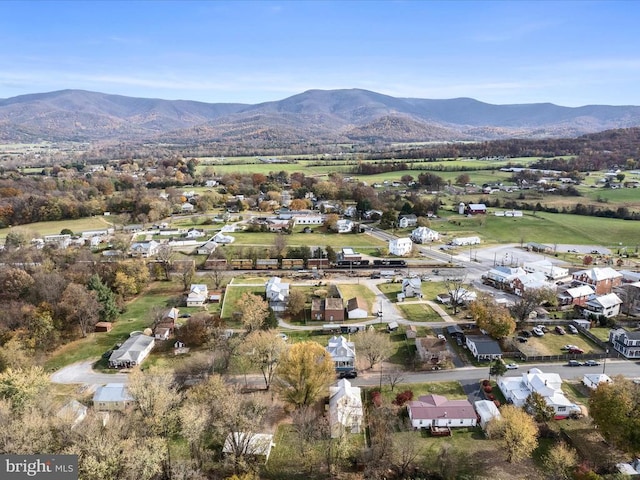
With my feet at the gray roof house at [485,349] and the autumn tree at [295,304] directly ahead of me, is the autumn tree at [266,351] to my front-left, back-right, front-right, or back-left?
front-left

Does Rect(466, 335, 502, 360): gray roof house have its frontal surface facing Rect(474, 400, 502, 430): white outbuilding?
yes

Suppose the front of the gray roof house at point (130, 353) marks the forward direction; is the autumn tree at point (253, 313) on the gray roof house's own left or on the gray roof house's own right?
on the gray roof house's own left

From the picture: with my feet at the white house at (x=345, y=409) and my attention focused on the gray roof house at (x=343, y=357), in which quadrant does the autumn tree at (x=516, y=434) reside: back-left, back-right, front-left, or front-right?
back-right

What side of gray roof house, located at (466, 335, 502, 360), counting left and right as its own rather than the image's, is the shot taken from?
front

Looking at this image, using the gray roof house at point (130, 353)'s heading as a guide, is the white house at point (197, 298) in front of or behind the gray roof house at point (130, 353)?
behind

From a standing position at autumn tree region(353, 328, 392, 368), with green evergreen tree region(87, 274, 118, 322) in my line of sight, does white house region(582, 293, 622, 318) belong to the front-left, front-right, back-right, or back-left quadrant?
back-right

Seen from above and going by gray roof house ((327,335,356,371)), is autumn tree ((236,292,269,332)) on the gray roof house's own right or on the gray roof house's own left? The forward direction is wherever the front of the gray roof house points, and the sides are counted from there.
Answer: on the gray roof house's own right

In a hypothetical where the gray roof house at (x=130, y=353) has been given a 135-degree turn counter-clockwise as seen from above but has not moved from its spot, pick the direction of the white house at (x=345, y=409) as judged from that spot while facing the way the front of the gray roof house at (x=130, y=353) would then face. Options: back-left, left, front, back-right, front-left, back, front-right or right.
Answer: right

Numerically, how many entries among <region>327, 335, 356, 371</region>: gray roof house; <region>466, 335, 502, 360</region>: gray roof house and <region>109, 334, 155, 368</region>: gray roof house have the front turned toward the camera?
3

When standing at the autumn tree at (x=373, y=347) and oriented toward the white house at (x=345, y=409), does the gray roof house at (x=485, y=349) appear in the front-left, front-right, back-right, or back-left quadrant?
back-left

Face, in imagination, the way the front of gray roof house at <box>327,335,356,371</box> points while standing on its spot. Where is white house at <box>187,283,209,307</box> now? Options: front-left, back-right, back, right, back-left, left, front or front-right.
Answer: back-right

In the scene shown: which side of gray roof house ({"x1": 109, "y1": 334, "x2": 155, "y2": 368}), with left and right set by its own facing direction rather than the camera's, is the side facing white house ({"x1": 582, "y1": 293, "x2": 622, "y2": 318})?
left

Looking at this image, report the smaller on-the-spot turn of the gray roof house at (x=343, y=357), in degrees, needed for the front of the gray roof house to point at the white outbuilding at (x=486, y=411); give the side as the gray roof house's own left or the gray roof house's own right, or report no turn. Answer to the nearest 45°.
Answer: approximately 45° to the gray roof house's own left

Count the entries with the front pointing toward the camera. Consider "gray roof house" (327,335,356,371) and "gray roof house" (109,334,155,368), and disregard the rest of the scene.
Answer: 2

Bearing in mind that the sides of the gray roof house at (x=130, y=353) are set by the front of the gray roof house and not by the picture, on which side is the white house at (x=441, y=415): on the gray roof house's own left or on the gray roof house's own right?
on the gray roof house's own left

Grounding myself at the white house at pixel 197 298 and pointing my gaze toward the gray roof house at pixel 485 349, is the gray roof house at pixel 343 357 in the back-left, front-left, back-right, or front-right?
front-right
